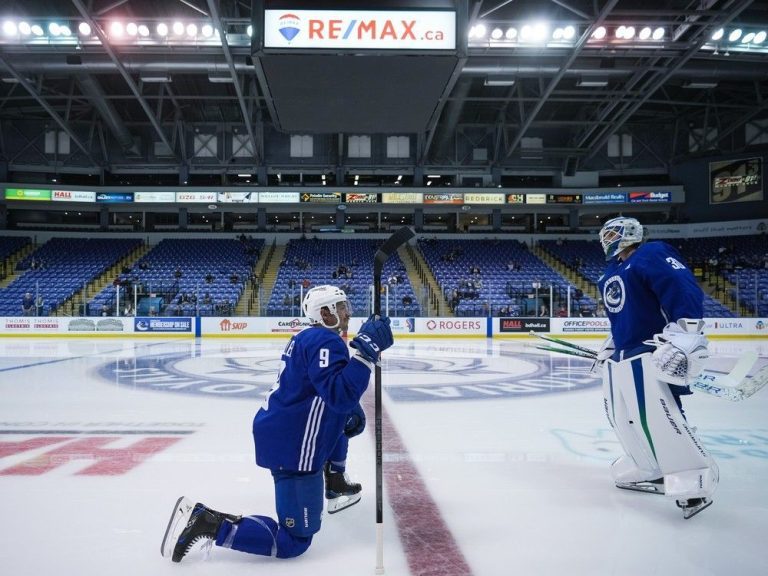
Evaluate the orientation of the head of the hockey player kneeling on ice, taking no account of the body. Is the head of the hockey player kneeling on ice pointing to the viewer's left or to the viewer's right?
to the viewer's right

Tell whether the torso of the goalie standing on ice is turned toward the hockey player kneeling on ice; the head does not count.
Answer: yes

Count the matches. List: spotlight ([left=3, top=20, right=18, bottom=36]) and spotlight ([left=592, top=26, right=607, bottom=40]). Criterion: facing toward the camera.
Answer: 2

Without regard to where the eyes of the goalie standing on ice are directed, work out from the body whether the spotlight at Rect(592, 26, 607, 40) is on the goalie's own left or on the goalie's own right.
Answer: on the goalie's own right

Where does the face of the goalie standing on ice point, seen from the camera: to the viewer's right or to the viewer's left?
to the viewer's left

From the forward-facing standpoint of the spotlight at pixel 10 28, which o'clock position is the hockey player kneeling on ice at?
The hockey player kneeling on ice is roughly at 12 o'clock from the spotlight.

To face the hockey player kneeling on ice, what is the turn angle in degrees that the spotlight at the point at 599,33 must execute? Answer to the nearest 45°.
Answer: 0° — it already faces them

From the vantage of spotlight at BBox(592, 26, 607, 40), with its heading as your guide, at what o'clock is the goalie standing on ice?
The goalie standing on ice is roughly at 12 o'clock from the spotlight.

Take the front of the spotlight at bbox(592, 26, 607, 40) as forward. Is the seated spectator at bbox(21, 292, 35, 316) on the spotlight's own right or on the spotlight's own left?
on the spotlight's own right

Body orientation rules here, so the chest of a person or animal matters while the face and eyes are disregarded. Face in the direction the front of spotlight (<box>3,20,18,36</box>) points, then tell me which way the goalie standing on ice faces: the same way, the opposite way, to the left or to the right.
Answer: to the right
